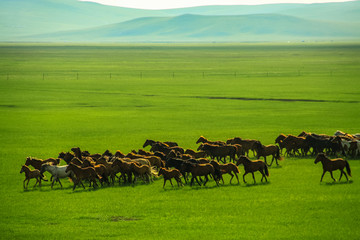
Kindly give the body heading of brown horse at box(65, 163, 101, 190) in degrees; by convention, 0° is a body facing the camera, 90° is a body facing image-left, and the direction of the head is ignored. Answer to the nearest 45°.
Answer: approximately 90°

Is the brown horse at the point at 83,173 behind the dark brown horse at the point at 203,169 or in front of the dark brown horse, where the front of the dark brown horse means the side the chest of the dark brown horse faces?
in front

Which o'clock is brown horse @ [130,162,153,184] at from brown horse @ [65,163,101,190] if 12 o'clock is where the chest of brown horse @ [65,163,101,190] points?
brown horse @ [130,162,153,184] is roughly at 6 o'clock from brown horse @ [65,163,101,190].

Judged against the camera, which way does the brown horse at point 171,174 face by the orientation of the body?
to the viewer's left

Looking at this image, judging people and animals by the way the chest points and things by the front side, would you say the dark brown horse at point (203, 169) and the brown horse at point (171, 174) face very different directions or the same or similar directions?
same or similar directions

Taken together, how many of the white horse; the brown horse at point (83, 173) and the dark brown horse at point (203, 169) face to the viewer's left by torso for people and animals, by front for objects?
3

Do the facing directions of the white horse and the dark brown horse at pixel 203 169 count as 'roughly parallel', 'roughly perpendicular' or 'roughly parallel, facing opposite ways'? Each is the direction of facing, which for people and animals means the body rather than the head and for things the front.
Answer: roughly parallel

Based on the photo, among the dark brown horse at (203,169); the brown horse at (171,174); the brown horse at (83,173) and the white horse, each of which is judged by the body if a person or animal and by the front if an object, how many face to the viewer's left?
4

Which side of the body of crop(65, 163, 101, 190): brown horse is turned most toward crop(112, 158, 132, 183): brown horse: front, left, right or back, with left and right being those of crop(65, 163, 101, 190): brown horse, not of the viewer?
back

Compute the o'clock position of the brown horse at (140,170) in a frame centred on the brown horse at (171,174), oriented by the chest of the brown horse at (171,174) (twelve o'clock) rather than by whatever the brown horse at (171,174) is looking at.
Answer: the brown horse at (140,170) is roughly at 1 o'clock from the brown horse at (171,174).

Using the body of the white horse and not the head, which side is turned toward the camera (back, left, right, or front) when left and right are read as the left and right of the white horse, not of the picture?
left
